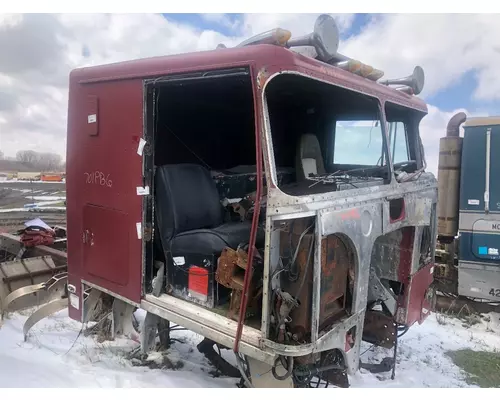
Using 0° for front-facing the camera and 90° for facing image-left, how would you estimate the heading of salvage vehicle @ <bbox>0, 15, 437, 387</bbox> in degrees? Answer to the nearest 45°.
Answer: approximately 315°

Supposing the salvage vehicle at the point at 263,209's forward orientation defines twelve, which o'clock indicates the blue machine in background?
The blue machine in background is roughly at 9 o'clock from the salvage vehicle.
